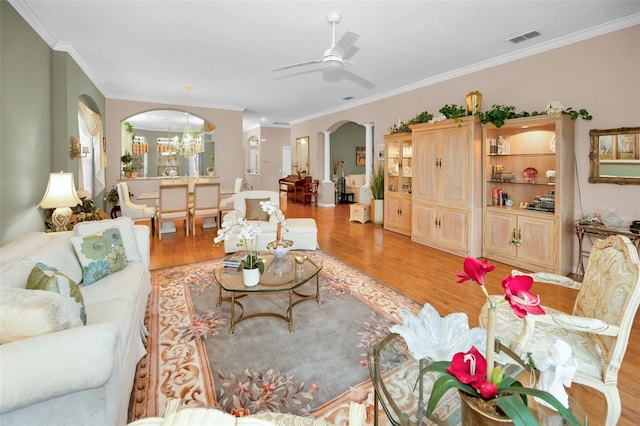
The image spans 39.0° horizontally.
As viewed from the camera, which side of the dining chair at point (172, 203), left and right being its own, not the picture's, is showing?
back

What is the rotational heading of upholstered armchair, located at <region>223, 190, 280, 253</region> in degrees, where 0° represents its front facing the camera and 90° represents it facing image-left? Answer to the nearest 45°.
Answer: approximately 0°

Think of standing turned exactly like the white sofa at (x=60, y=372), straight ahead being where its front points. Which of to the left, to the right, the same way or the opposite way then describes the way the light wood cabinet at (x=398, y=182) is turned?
the opposite way

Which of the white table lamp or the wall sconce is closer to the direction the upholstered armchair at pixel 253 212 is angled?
the white table lamp

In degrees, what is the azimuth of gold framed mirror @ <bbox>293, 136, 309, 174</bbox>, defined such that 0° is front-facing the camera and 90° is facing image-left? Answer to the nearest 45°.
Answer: approximately 45°

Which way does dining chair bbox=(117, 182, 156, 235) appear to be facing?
to the viewer's right

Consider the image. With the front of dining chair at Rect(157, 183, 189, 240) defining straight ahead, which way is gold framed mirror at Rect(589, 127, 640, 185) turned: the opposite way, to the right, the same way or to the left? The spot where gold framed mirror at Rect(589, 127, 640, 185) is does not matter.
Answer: to the left

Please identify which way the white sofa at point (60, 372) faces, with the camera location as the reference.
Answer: facing to the right of the viewer
